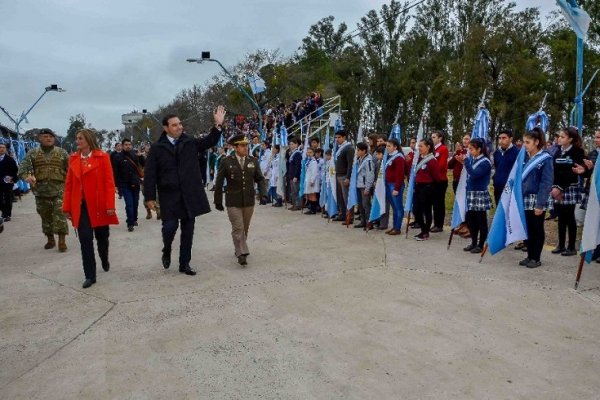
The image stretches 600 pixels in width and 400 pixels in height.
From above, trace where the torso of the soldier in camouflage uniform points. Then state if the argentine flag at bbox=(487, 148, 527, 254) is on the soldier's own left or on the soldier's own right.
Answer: on the soldier's own left

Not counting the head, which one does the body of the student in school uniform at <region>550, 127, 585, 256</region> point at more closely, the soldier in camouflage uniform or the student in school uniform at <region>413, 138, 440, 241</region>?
the soldier in camouflage uniform

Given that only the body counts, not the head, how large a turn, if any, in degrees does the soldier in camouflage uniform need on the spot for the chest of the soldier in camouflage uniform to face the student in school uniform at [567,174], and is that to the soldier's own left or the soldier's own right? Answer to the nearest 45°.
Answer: approximately 45° to the soldier's own left

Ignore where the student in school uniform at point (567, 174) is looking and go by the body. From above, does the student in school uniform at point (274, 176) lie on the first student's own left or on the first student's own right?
on the first student's own right

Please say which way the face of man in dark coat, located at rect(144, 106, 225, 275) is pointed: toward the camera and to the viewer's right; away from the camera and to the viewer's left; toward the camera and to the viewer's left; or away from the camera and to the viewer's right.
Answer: toward the camera and to the viewer's right

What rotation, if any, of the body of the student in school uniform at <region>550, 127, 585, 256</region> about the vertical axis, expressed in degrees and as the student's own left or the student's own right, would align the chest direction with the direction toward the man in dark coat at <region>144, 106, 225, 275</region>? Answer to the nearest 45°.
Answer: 0° — they already face them

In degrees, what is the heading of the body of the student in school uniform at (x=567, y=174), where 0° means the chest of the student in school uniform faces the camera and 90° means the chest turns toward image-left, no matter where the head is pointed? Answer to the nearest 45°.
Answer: approximately 45°

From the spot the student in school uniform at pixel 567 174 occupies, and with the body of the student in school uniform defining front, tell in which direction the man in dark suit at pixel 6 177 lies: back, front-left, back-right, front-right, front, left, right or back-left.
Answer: front-right
